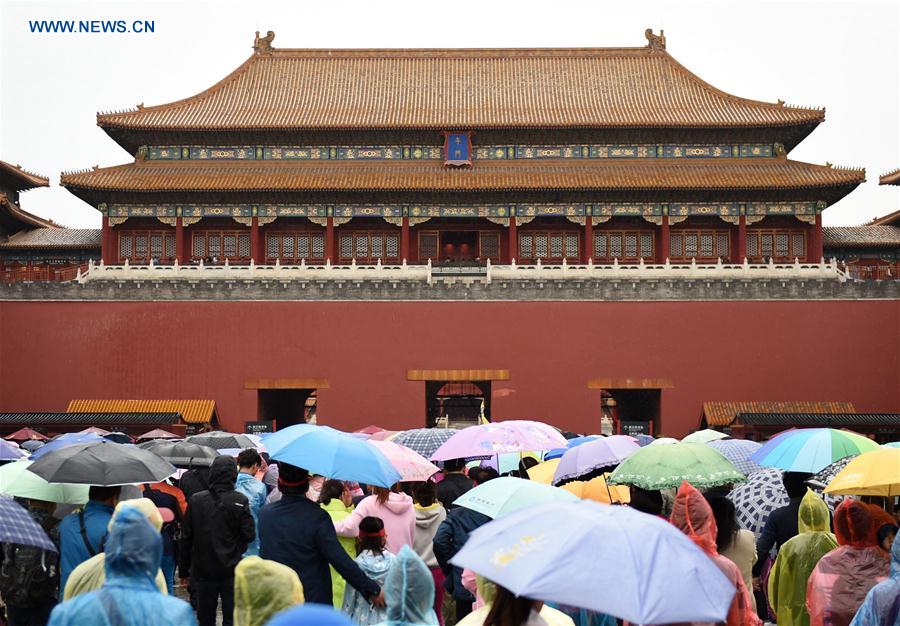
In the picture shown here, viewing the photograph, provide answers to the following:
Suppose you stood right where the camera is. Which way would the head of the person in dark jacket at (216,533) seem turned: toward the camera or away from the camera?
away from the camera

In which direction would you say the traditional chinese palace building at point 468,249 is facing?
toward the camera

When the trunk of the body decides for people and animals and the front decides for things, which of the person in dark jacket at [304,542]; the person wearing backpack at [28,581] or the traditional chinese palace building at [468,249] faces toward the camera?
the traditional chinese palace building

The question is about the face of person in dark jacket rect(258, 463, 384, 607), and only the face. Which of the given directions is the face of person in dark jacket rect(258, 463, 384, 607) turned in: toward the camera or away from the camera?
away from the camera

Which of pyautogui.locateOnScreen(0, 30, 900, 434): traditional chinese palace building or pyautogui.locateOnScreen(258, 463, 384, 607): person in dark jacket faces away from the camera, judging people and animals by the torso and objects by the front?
the person in dark jacket

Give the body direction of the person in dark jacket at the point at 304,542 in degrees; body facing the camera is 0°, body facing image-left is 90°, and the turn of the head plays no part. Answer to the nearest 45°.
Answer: approximately 180°

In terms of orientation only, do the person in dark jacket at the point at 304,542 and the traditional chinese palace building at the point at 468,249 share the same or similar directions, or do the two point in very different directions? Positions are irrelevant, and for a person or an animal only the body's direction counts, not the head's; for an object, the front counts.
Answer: very different directions

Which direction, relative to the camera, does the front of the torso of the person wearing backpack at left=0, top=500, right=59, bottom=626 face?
away from the camera

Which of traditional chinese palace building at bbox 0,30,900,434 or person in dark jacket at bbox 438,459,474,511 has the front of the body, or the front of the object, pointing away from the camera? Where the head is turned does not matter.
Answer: the person in dark jacket

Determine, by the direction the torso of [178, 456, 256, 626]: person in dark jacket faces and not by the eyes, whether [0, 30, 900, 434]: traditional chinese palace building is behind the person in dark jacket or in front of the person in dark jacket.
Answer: in front

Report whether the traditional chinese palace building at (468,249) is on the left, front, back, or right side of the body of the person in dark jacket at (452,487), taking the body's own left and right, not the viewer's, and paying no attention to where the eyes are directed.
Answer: front

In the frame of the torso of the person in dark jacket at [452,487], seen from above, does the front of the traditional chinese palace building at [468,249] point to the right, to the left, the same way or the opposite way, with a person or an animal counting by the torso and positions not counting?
the opposite way

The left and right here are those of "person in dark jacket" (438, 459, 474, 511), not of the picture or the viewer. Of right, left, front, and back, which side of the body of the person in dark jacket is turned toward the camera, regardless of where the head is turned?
back

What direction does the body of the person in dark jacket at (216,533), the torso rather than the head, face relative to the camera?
away from the camera

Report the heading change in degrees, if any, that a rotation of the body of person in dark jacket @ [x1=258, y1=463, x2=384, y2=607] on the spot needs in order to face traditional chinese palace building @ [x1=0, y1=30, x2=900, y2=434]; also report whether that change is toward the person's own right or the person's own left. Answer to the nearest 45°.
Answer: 0° — they already face it

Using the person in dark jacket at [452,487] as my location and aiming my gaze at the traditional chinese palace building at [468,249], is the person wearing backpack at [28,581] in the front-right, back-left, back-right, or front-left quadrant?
back-left

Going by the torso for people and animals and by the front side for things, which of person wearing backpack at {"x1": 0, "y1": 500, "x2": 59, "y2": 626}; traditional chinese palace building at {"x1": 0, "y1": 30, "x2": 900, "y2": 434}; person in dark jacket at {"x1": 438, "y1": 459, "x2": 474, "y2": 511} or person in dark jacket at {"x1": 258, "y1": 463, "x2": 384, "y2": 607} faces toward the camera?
the traditional chinese palace building
